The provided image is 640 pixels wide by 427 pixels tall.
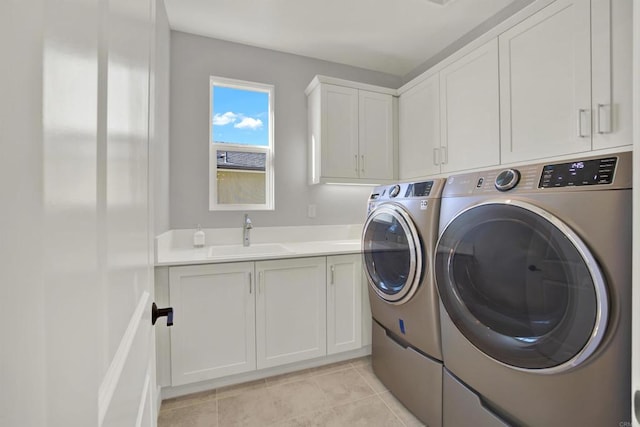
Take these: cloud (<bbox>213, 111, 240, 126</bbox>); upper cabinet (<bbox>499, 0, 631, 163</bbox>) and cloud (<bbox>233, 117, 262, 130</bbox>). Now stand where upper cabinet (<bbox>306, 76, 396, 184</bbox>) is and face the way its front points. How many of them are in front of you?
1

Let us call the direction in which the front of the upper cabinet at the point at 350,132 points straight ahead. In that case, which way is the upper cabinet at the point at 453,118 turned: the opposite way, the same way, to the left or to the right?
to the right

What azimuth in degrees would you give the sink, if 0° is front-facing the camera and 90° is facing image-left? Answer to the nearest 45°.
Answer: approximately 0°

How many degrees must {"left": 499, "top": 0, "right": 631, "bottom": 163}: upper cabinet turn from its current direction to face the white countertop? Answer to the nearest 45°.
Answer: approximately 45° to its right

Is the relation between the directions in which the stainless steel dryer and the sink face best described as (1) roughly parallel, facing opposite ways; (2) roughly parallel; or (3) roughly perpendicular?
roughly perpendicular

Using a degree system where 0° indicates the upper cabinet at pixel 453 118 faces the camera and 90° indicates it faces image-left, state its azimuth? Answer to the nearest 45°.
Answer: approximately 45°

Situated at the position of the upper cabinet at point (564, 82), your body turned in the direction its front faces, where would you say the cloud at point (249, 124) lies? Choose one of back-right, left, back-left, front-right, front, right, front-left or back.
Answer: front-right

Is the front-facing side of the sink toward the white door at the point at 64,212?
yes

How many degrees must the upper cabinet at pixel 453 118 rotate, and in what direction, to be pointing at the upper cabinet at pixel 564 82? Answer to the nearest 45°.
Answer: approximately 90° to its left
